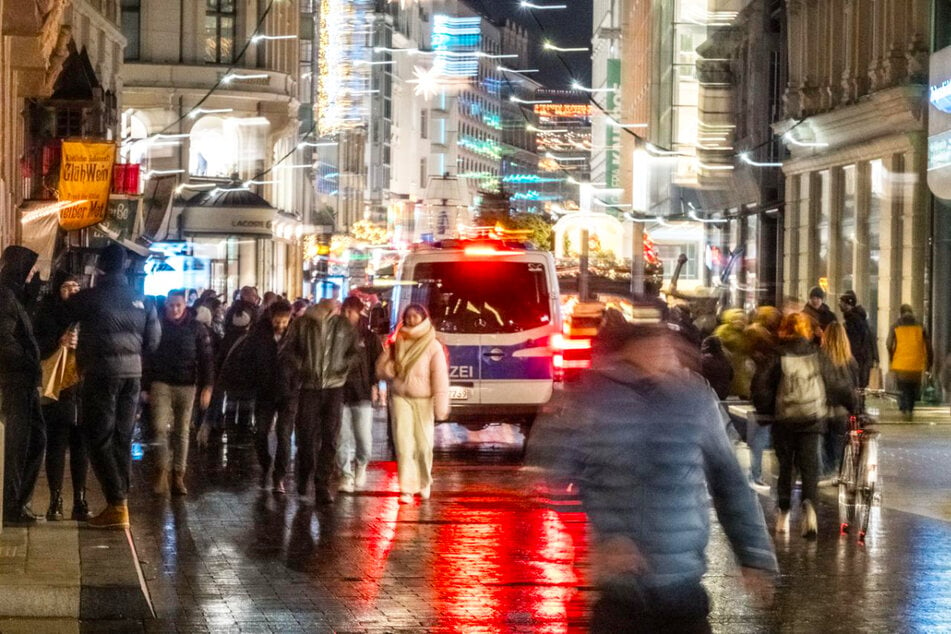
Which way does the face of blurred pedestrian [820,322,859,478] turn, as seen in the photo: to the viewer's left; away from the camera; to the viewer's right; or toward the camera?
away from the camera

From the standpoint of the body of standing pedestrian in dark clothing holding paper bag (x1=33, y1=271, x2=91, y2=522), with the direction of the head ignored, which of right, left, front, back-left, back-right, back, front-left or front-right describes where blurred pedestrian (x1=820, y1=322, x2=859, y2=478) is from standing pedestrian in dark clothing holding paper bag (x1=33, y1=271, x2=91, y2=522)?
front-left

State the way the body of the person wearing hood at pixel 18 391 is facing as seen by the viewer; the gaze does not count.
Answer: to the viewer's right

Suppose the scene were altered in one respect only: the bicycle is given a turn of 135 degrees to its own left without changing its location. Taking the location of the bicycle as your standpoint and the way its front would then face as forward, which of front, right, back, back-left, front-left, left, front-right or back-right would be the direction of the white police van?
right

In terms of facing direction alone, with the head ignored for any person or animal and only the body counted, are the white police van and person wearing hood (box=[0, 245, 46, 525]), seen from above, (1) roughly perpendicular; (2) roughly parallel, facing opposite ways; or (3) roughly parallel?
roughly perpendicular

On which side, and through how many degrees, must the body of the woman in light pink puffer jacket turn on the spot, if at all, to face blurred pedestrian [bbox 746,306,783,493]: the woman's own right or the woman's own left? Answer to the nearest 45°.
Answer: approximately 90° to the woman's own left

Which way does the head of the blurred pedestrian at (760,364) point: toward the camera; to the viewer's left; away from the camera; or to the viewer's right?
away from the camera

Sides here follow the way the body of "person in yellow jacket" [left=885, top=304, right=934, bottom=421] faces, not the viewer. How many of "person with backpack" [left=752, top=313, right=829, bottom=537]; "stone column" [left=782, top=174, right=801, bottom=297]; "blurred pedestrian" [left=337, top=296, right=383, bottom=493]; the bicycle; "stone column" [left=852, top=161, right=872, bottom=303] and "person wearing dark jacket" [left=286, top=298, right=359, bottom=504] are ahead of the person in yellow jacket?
2

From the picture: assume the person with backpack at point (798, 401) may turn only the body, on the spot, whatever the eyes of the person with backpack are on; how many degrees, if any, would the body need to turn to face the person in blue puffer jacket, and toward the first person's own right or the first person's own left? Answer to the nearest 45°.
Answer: approximately 180°

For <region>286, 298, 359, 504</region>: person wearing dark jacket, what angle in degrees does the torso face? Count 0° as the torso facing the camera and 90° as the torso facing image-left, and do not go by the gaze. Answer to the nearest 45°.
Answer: approximately 0°

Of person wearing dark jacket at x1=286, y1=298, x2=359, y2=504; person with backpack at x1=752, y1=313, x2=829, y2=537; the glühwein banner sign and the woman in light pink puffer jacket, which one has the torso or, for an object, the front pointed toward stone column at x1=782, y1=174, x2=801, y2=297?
the person with backpack

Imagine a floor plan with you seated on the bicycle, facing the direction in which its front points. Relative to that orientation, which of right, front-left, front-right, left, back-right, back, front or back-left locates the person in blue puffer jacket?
back
